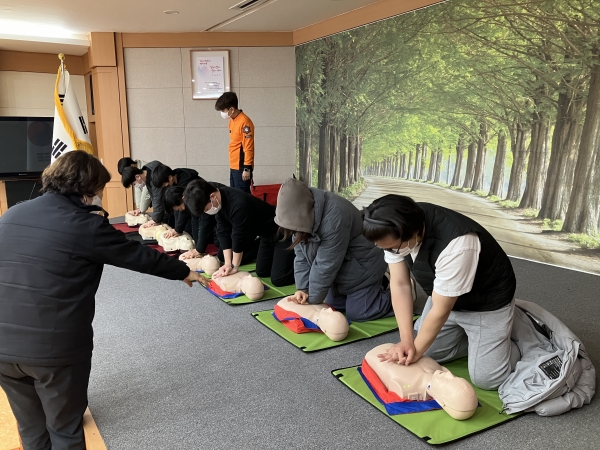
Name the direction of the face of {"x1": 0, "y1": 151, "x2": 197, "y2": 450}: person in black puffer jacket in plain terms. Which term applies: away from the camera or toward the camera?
away from the camera

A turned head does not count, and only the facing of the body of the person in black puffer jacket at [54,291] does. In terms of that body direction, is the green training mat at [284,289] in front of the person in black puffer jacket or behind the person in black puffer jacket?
in front

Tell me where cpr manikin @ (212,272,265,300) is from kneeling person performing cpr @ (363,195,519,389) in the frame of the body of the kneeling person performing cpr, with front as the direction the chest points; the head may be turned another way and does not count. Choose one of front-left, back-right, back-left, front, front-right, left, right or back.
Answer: right

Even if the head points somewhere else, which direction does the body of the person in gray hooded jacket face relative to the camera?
to the viewer's left

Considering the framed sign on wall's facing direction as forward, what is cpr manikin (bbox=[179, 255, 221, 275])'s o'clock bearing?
The cpr manikin is roughly at 12 o'clock from the framed sign on wall.

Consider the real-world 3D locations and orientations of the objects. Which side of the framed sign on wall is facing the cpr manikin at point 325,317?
front

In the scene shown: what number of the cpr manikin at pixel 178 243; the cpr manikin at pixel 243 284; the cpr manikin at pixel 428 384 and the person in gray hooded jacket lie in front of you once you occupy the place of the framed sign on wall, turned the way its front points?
4

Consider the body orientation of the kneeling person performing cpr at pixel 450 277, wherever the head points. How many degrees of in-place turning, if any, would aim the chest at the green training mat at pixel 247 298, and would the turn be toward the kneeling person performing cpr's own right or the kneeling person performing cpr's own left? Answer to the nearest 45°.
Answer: approximately 90° to the kneeling person performing cpr's own right

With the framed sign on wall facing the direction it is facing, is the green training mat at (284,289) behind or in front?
in front

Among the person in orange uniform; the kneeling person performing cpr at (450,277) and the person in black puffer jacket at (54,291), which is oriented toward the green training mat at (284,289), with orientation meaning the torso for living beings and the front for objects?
the person in black puffer jacket

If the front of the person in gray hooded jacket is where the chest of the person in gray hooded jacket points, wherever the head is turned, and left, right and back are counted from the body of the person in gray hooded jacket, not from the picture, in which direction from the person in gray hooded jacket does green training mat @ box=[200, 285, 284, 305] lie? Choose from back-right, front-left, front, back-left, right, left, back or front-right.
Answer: front-right

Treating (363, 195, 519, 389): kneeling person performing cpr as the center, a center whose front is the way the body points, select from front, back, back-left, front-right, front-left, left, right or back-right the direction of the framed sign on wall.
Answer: right

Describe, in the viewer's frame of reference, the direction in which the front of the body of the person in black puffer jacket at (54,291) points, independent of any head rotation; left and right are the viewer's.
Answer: facing away from the viewer and to the right of the viewer

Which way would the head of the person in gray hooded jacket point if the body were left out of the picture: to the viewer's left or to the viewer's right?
to the viewer's left

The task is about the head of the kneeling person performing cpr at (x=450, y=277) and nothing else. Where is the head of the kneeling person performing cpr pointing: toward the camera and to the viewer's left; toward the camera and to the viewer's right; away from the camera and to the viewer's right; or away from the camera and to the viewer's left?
toward the camera and to the viewer's left

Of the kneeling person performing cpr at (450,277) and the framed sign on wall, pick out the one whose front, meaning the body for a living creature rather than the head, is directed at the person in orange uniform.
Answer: the framed sign on wall
